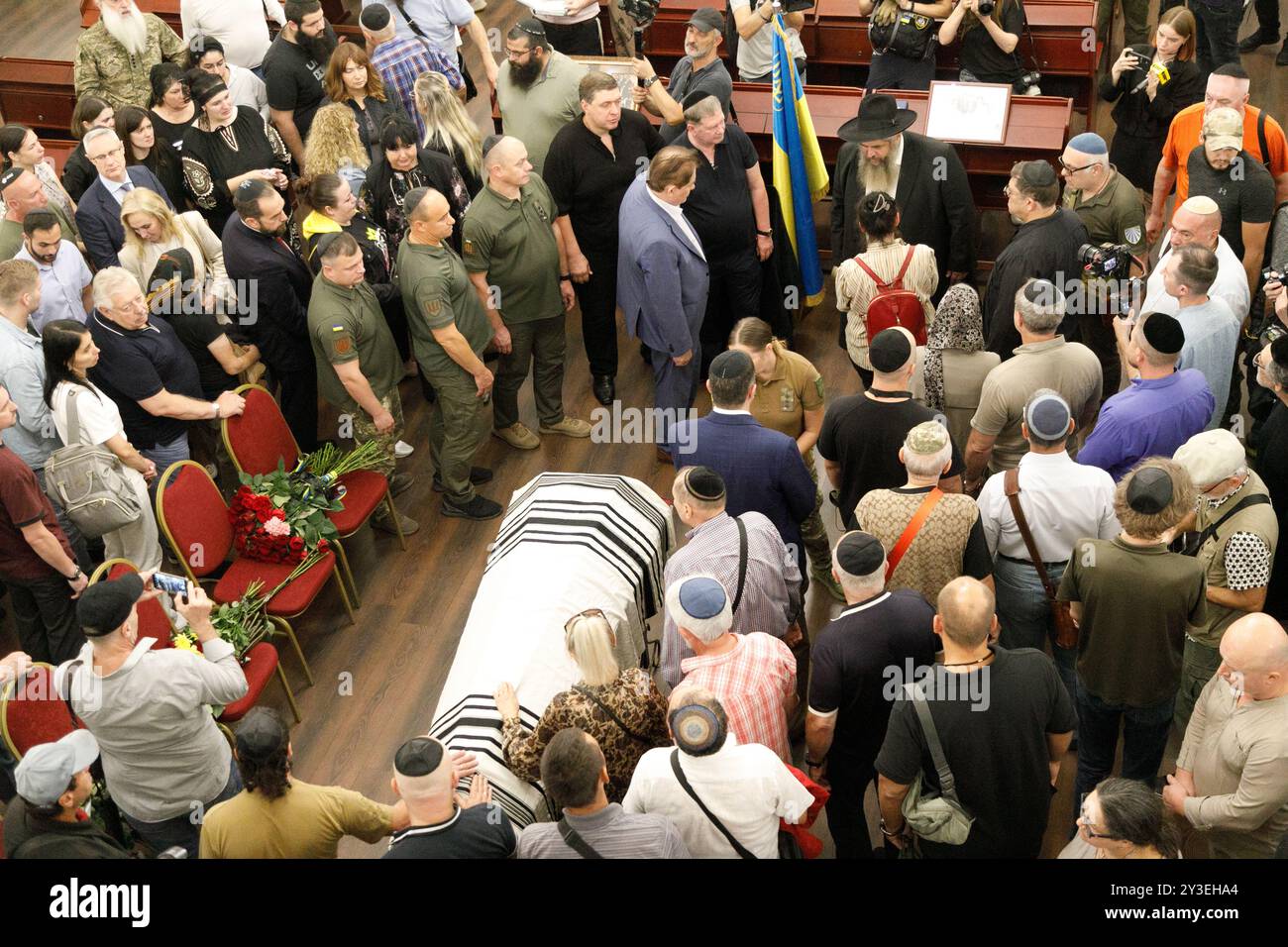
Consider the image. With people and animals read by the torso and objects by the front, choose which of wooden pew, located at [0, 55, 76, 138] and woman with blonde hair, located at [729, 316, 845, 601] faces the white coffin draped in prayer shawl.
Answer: the woman with blonde hair

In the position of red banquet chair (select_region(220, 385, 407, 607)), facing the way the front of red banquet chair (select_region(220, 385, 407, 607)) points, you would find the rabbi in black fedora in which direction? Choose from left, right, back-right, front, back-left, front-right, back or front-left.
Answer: front-left

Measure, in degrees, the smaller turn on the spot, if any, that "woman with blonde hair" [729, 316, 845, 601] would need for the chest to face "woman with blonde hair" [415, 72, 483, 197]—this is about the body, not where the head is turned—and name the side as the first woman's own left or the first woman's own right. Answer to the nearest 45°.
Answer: approximately 90° to the first woman's own right

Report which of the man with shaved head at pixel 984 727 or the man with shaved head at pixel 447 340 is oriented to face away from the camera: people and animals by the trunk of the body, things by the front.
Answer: the man with shaved head at pixel 984 727

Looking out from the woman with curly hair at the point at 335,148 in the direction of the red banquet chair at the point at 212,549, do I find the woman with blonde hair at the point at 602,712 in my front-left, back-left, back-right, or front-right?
front-left

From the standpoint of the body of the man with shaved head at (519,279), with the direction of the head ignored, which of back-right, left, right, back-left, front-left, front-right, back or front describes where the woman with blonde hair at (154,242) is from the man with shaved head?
back-right

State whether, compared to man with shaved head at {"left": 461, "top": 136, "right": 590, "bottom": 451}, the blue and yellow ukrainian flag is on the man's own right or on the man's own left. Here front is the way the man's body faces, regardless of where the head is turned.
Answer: on the man's own left

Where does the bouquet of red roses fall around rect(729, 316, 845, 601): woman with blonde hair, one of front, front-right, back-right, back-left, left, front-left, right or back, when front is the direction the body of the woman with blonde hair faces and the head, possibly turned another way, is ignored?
front-right

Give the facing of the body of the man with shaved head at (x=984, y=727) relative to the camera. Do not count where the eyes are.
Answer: away from the camera

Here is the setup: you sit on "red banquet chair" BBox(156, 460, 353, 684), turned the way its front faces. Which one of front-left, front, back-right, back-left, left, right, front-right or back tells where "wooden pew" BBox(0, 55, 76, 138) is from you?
back-left

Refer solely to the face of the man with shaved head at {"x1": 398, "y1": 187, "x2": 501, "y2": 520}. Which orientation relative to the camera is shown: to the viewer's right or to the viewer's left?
to the viewer's right

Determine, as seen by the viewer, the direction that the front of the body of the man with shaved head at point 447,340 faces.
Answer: to the viewer's right

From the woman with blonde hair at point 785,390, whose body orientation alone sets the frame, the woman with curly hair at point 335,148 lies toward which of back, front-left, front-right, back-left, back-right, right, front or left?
right

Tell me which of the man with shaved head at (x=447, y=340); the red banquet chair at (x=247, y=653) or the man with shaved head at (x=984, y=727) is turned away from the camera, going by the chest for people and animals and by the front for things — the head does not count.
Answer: the man with shaved head at (x=984, y=727)

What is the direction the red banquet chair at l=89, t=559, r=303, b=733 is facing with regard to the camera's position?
facing the viewer and to the right of the viewer

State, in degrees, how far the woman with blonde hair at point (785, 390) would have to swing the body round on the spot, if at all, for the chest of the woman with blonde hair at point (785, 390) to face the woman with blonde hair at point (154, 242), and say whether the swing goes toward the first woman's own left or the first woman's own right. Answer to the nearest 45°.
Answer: approximately 45° to the first woman's own right

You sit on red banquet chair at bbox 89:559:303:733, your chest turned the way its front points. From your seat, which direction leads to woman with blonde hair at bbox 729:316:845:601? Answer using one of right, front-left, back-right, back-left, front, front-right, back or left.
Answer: front-left

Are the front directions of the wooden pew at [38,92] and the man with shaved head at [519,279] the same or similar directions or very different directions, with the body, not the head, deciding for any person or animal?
very different directions

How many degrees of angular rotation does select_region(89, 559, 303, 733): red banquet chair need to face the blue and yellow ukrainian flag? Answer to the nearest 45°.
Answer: approximately 90° to its left
